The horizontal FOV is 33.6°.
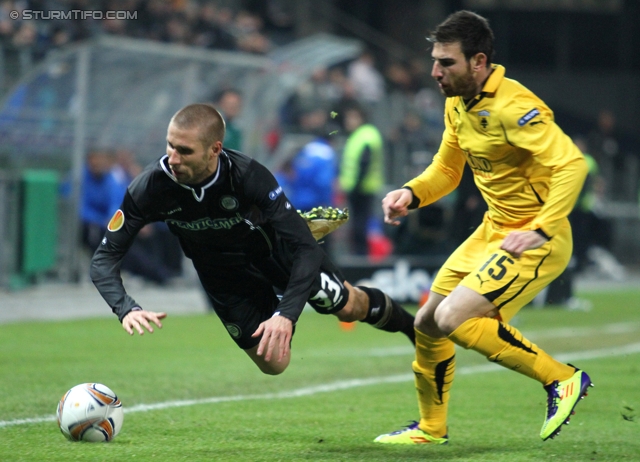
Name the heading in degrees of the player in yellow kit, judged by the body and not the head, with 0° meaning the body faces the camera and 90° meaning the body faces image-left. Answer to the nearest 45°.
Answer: approximately 45°

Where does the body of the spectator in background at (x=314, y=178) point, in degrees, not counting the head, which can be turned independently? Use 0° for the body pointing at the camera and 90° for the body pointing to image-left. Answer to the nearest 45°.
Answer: approximately 45°

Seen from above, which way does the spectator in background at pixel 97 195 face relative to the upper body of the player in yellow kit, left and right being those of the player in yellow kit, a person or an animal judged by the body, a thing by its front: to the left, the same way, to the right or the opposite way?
to the left

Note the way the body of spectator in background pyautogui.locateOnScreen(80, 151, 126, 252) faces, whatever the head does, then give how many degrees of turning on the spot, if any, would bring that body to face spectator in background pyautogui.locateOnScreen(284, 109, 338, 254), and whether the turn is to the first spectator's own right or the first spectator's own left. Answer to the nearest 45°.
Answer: approximately 45° to the first spectator's own left

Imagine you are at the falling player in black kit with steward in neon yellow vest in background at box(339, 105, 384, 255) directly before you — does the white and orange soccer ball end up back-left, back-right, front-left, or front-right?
back-left

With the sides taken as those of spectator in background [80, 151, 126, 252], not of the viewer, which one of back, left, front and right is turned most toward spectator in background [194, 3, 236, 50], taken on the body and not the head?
back

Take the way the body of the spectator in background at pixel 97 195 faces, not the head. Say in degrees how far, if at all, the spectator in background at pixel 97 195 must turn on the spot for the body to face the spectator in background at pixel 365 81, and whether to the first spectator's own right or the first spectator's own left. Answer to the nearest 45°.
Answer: approximately 135° to the first spectator's own left

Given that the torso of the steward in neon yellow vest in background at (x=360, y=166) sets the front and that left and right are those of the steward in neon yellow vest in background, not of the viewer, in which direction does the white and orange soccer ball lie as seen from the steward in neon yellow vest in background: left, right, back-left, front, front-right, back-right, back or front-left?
left

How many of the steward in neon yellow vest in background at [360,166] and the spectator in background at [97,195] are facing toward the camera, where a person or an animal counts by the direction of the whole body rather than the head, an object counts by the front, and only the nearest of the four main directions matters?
1

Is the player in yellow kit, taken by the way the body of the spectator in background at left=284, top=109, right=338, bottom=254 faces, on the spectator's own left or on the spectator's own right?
on the spectator's own left

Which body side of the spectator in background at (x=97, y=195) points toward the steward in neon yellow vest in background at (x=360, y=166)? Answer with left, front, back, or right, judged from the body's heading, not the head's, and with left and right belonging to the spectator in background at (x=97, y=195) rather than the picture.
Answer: left

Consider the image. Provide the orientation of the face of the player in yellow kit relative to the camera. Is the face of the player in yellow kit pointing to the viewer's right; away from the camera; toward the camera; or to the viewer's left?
to the viewer's left

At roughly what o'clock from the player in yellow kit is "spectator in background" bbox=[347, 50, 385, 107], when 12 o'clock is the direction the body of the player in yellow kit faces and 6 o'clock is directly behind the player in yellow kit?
The spectator in background is roughly at 4 o'clock from the player in yellow kit.
